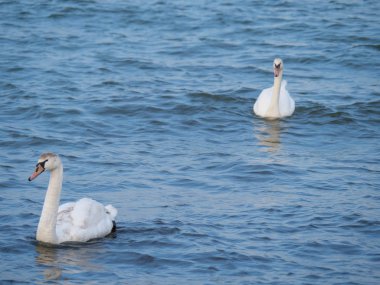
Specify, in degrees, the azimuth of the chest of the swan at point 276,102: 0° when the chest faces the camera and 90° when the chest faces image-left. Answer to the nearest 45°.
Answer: approximately 0°
